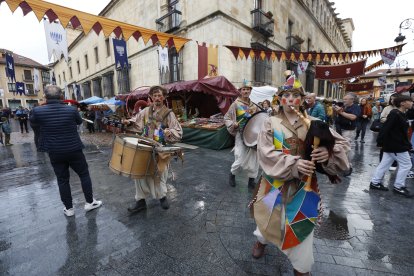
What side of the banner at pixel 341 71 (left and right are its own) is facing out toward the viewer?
front

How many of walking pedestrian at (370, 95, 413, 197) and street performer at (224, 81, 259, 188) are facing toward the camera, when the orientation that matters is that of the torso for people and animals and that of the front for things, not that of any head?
1

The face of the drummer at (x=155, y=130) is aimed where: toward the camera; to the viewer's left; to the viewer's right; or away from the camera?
toward the camera

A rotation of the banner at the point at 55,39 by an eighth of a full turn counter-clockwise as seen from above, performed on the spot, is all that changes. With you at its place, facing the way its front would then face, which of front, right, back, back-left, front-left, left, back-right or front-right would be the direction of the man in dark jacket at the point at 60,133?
front-right

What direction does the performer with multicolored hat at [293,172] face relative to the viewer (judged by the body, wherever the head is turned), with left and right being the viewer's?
facing the viewer

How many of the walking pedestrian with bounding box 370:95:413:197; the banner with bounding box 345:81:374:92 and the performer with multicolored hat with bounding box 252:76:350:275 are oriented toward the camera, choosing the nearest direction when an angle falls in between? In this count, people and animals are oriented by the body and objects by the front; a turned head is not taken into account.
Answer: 2

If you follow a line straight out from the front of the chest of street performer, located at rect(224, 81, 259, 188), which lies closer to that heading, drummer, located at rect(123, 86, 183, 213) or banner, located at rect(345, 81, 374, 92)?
the drummer

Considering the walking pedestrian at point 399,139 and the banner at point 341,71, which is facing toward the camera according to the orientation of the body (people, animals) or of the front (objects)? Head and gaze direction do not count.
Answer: the banner

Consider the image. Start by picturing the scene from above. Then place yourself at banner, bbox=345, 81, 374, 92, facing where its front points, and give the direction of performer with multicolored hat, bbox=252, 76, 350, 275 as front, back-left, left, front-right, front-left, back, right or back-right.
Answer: front

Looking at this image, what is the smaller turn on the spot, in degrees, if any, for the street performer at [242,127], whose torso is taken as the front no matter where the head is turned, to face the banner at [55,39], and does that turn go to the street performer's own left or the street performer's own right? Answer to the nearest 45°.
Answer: approximately 135° to the street performer's own right

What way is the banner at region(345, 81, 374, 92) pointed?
toward the camera
